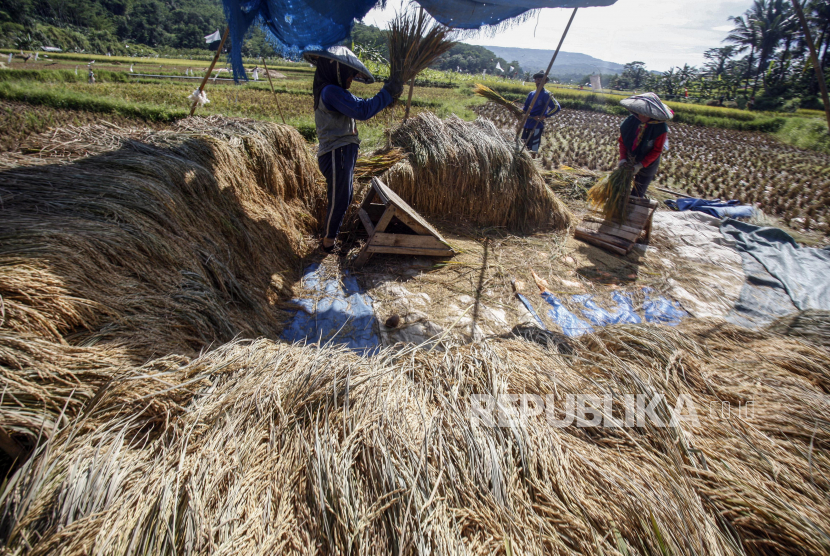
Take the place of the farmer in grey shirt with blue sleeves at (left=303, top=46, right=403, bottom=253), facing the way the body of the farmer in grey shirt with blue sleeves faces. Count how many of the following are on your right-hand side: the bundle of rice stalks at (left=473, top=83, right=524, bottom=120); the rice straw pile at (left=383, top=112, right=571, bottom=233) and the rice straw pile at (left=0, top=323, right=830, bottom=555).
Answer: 1

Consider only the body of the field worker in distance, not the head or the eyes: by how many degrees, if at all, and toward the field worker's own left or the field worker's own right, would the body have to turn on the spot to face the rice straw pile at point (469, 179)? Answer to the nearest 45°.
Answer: approximately 45° to the field worker's own left

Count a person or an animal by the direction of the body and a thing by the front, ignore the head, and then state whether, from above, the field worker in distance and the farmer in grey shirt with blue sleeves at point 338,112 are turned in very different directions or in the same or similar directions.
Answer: very different directions

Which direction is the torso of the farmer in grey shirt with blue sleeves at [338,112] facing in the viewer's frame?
to the viewer's right

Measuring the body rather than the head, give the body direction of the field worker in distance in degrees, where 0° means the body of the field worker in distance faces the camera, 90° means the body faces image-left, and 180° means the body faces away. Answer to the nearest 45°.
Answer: approximately 45°

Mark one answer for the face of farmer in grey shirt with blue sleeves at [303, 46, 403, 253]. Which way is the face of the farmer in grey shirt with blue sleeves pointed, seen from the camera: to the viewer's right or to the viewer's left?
to the viewer's right

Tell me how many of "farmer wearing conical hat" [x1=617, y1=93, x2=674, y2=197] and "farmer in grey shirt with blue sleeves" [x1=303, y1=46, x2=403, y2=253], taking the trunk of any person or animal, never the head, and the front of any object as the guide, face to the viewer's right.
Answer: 1

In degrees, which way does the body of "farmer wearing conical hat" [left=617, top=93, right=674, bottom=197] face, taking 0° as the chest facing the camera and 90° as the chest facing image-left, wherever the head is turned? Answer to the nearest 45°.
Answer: approximately 45°
